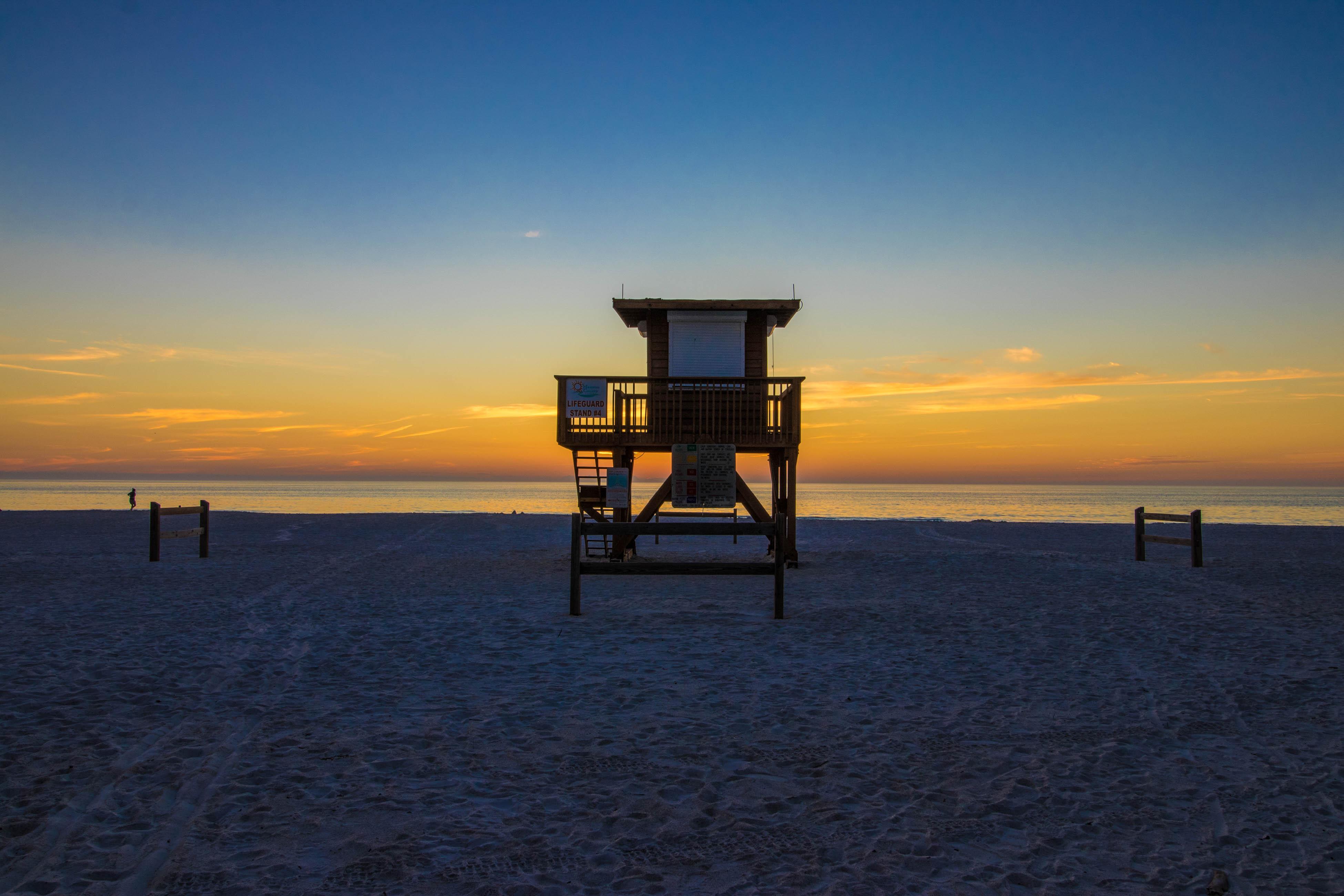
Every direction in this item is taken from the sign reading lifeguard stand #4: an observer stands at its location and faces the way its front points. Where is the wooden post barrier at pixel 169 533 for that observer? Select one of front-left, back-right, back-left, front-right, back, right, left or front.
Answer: right

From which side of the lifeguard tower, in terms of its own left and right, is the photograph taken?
back

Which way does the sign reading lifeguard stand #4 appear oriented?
toward the camera
